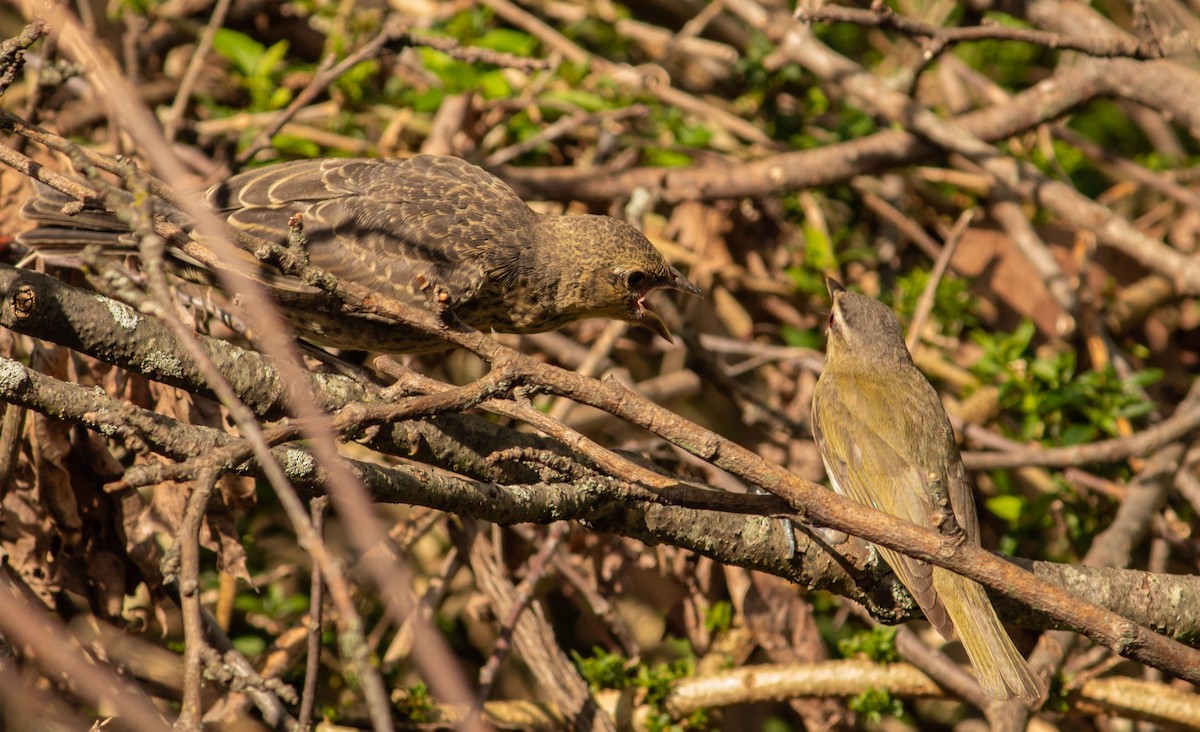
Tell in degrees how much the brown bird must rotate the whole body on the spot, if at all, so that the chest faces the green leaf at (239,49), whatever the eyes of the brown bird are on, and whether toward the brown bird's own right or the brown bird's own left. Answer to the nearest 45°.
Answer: approximately 90° to the brown bird's own left

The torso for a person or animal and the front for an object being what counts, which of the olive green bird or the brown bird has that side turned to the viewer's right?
the brown bird

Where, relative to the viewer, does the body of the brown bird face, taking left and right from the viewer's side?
facing to the right of the viewer

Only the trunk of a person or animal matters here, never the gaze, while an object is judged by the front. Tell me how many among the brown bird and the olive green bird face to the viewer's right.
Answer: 1

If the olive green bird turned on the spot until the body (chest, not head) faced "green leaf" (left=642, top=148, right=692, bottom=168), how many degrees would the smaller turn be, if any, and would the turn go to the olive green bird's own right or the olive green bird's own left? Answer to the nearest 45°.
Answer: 0° — it already faces it

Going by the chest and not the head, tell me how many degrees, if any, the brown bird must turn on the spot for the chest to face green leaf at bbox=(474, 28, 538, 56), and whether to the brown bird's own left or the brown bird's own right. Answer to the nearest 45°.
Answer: approximately 90° to the brown bird's own left

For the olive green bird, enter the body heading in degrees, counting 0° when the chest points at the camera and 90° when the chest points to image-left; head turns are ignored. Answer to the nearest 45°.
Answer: approximately 135°

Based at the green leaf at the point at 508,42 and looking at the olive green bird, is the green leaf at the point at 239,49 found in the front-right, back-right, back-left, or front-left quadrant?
back-right
